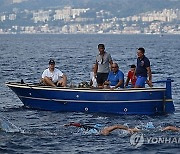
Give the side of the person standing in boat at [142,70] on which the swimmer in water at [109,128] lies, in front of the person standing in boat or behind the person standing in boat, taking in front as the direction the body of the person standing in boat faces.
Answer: in front

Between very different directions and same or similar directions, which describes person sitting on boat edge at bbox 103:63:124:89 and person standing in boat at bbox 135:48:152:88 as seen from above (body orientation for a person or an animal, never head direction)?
same or similar directions

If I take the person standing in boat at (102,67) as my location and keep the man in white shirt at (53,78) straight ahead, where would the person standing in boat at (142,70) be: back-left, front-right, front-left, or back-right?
back-left

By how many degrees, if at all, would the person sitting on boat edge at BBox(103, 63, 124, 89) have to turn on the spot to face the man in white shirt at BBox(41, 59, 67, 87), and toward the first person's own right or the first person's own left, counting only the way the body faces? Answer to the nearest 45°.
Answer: approximately 45° to the first person's own right

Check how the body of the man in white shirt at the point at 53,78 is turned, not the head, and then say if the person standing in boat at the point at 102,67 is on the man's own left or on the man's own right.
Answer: on the man's own left

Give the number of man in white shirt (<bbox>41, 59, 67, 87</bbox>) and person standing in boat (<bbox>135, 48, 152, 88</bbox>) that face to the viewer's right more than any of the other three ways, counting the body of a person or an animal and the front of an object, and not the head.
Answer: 0

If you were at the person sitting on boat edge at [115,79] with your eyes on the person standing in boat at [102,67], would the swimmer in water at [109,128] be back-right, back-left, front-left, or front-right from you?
back-left

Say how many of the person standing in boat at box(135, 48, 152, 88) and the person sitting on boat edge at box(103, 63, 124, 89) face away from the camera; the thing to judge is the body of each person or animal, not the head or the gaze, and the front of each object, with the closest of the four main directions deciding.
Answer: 0

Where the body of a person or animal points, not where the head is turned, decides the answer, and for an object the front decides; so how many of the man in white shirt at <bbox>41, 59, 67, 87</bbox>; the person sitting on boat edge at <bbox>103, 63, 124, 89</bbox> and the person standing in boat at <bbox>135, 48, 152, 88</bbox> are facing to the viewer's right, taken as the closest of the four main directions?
0

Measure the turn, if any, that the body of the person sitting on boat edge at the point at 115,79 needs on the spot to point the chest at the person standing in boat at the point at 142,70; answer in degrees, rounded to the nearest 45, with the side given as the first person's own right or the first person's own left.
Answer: approximately 135° to the first person's own left

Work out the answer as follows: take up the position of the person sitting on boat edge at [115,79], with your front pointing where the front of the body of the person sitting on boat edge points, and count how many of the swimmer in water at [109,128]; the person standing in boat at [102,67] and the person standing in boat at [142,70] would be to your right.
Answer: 1

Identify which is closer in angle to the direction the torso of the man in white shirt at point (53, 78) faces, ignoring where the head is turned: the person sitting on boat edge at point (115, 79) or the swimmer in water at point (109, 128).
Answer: the swimmer in water

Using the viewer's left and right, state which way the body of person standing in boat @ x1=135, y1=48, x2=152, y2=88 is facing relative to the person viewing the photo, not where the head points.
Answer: facing the viewer and to the left of the viewer

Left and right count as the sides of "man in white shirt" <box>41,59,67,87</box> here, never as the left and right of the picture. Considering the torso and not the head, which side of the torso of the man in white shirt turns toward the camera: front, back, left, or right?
front

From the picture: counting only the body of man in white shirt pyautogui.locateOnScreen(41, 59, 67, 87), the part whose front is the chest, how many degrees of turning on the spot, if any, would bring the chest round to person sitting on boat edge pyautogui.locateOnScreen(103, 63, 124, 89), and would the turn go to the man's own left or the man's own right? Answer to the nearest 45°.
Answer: approximately 90° to the man's own left

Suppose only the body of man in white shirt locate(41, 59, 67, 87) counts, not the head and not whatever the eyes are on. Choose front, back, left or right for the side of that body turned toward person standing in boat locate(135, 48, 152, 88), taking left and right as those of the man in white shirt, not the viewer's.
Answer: left

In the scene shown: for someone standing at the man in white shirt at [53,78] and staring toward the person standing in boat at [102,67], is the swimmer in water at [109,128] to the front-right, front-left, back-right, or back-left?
front-right
